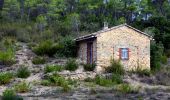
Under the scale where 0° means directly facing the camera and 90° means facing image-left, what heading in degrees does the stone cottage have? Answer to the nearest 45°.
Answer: approximately 45°

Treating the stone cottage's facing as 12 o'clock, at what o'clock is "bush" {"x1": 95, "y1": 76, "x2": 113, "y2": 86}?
The bush is roughly at 11 o'clock from the stone cottage.

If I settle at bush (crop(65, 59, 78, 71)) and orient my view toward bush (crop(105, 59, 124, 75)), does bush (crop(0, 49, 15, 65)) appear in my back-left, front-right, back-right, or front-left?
back-left

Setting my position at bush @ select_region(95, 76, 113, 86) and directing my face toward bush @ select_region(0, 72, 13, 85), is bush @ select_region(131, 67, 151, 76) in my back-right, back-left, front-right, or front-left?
back-right

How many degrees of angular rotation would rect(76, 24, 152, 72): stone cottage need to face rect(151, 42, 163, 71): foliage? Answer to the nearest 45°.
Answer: approximately 180°
